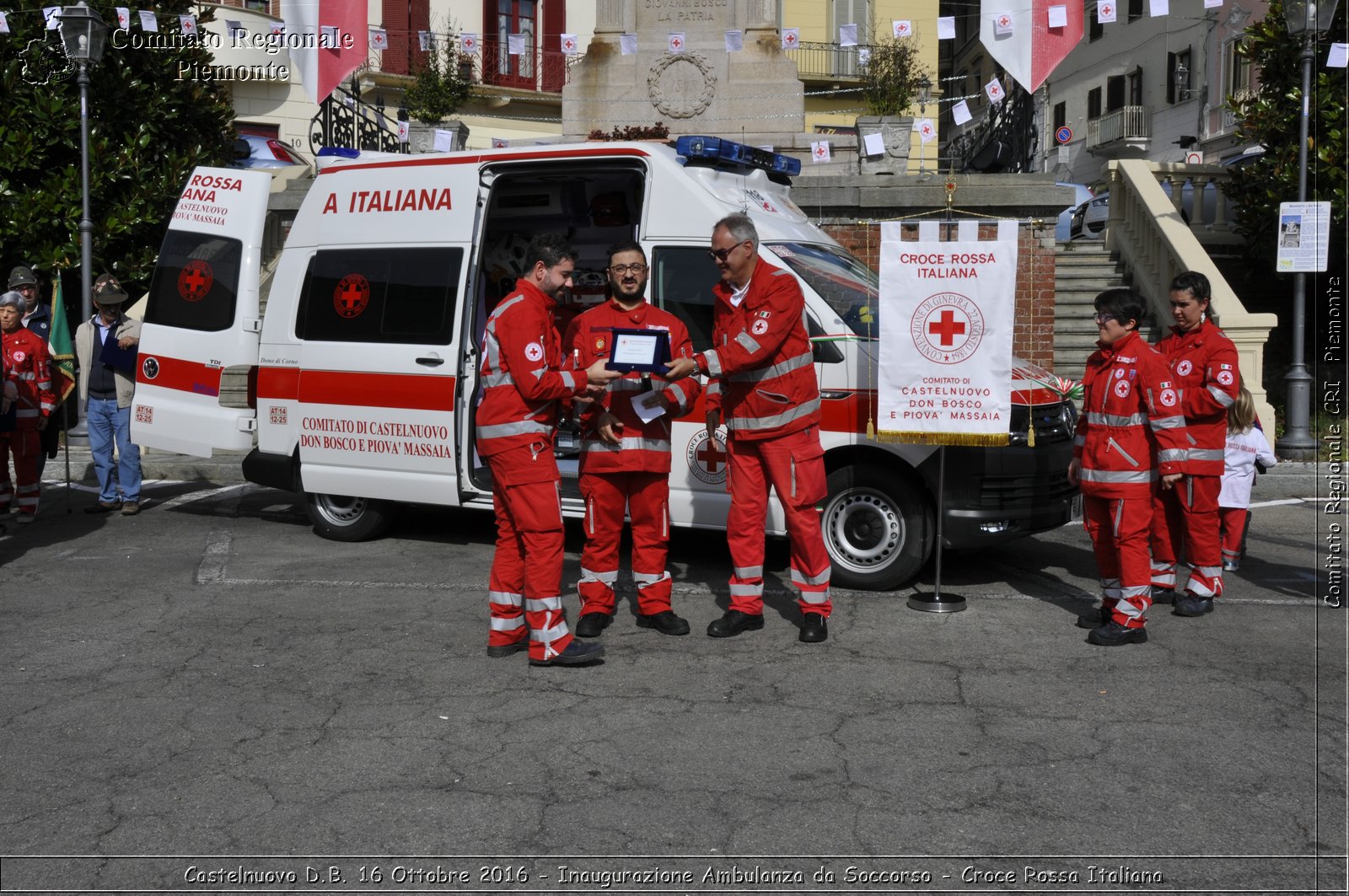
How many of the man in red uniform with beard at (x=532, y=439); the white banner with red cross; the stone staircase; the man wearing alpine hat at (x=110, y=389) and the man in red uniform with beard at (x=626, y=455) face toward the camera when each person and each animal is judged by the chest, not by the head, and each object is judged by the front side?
4

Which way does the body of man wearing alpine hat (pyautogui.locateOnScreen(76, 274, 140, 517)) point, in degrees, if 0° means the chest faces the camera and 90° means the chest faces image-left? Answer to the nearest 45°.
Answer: approximately 0°

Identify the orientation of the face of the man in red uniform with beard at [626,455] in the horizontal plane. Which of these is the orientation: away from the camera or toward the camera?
toward the camera

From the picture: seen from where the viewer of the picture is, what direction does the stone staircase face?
facing the viewer

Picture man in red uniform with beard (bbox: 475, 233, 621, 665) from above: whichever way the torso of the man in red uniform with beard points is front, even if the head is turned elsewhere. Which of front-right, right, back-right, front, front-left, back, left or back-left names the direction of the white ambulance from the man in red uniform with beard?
left

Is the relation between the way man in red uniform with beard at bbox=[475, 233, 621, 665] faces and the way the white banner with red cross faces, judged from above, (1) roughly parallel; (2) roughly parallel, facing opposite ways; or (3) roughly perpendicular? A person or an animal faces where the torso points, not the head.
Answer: roughly perpendicular

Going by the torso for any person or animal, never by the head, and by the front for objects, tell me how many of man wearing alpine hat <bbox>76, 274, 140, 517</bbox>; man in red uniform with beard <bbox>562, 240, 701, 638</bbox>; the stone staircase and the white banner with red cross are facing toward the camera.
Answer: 4

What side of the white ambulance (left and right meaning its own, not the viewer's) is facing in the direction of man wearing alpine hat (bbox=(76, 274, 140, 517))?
back

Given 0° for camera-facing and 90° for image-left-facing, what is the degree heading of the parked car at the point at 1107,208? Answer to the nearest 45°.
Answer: approximately 45°

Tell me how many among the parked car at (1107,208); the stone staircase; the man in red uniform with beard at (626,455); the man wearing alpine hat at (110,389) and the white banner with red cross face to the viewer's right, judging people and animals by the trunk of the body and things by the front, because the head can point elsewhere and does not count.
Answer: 0

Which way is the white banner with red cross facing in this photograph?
toward the camera

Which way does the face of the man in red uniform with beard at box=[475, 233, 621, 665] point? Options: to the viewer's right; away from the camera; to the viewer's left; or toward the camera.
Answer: to the viewer's right

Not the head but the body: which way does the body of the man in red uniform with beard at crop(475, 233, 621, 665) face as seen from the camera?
to the viewer's right

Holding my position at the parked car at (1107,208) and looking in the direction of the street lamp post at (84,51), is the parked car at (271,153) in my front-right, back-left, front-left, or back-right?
front-right

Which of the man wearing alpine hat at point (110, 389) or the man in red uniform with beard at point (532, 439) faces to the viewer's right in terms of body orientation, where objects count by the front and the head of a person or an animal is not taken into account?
the man in red uniform with beard

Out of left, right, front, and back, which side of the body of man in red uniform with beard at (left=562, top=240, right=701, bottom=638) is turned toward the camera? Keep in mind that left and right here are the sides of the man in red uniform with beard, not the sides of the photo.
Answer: front
